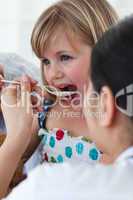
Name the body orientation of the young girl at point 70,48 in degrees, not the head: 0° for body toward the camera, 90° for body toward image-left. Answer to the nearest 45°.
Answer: approximately 45°
